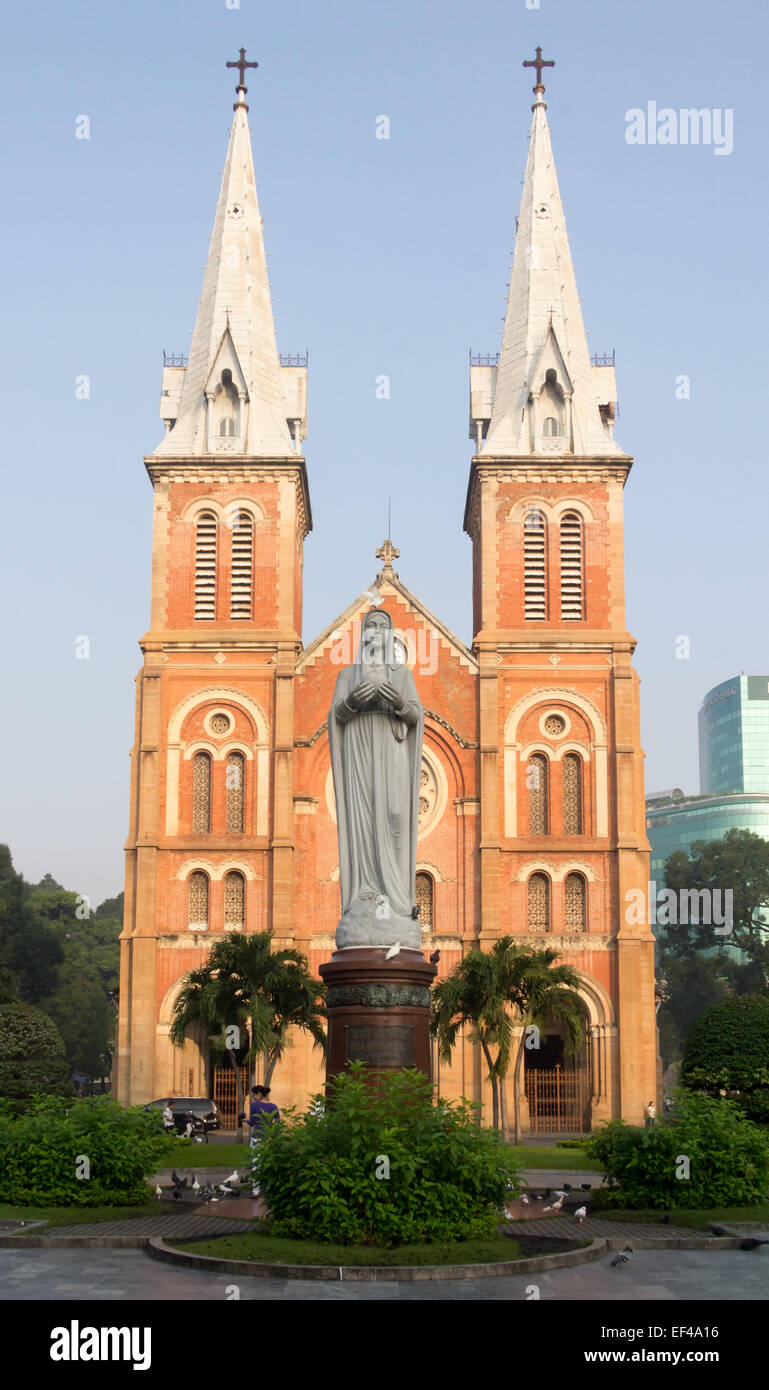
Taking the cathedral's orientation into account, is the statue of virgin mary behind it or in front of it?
in front

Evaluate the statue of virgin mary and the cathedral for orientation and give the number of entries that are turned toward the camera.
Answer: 2

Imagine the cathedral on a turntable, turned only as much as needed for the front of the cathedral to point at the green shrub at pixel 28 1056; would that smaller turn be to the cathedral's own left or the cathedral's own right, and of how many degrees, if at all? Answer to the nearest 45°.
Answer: approximately 45° to the cathedral's own right

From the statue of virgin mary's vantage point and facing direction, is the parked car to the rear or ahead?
to the rear

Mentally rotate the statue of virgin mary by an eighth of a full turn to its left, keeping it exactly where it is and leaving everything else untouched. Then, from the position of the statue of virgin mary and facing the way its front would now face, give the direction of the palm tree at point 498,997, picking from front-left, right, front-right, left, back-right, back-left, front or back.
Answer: back-left

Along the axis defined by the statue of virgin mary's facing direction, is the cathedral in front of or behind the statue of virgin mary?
behind

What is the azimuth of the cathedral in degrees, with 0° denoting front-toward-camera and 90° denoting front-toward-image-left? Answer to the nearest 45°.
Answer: approximately 0°

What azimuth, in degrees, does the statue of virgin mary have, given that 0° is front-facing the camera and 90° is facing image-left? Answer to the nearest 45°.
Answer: approximately 0°

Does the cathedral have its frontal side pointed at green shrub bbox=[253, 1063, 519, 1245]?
yes

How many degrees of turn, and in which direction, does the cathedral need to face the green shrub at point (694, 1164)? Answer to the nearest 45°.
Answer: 0° — it already faces it

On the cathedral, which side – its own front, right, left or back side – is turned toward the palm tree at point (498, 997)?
front

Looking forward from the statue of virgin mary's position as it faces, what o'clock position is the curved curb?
The curved curb is roughly at 12 o'clock from the statue of virgin mary.
